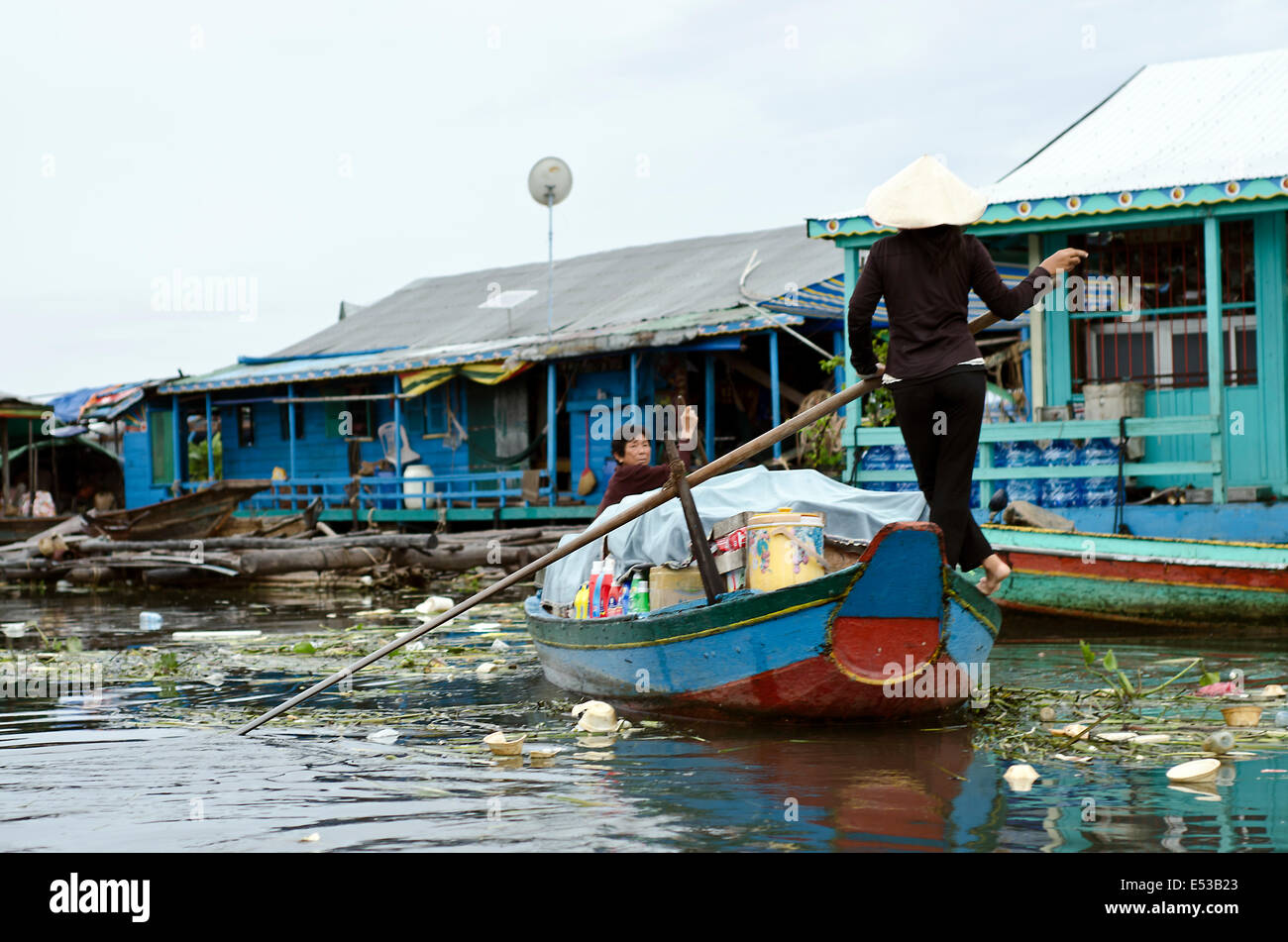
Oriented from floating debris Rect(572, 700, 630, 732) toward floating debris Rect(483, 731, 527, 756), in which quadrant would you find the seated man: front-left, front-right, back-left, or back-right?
back-right

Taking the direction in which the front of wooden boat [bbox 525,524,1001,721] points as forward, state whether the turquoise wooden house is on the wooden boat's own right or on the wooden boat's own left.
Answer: on the wooden boat's own right

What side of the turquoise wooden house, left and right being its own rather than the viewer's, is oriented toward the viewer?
front

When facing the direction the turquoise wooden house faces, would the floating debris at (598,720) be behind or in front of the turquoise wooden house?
in front

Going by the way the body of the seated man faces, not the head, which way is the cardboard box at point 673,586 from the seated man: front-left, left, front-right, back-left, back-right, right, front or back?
front-right

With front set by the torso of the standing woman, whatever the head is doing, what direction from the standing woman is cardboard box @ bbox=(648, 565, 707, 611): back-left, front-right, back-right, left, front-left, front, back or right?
front-left

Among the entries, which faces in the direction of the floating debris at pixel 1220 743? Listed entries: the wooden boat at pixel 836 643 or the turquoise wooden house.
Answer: the turquoise wooden house

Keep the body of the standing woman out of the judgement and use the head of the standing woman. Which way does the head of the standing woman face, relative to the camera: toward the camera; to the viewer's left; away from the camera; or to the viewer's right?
away from the camera

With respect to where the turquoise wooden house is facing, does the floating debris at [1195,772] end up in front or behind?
in front

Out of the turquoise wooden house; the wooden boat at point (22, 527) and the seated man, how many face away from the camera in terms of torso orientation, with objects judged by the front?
0
